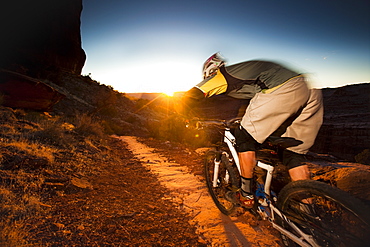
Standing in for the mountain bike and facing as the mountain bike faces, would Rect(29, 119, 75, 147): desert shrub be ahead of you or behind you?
ahead

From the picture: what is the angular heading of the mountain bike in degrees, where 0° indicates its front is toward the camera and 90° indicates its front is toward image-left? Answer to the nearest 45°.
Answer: approximately 135°

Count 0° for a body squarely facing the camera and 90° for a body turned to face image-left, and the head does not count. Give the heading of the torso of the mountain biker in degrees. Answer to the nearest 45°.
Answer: approximately 135°

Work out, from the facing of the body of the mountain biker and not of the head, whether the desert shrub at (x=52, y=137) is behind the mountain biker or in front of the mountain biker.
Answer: in front

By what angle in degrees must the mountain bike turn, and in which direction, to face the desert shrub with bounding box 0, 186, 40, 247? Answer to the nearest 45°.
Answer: approximately 45° to its left

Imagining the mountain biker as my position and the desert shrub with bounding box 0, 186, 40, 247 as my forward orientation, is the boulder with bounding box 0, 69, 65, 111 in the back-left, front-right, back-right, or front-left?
front-right

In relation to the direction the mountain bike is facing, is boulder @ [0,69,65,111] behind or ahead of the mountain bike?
ahead
